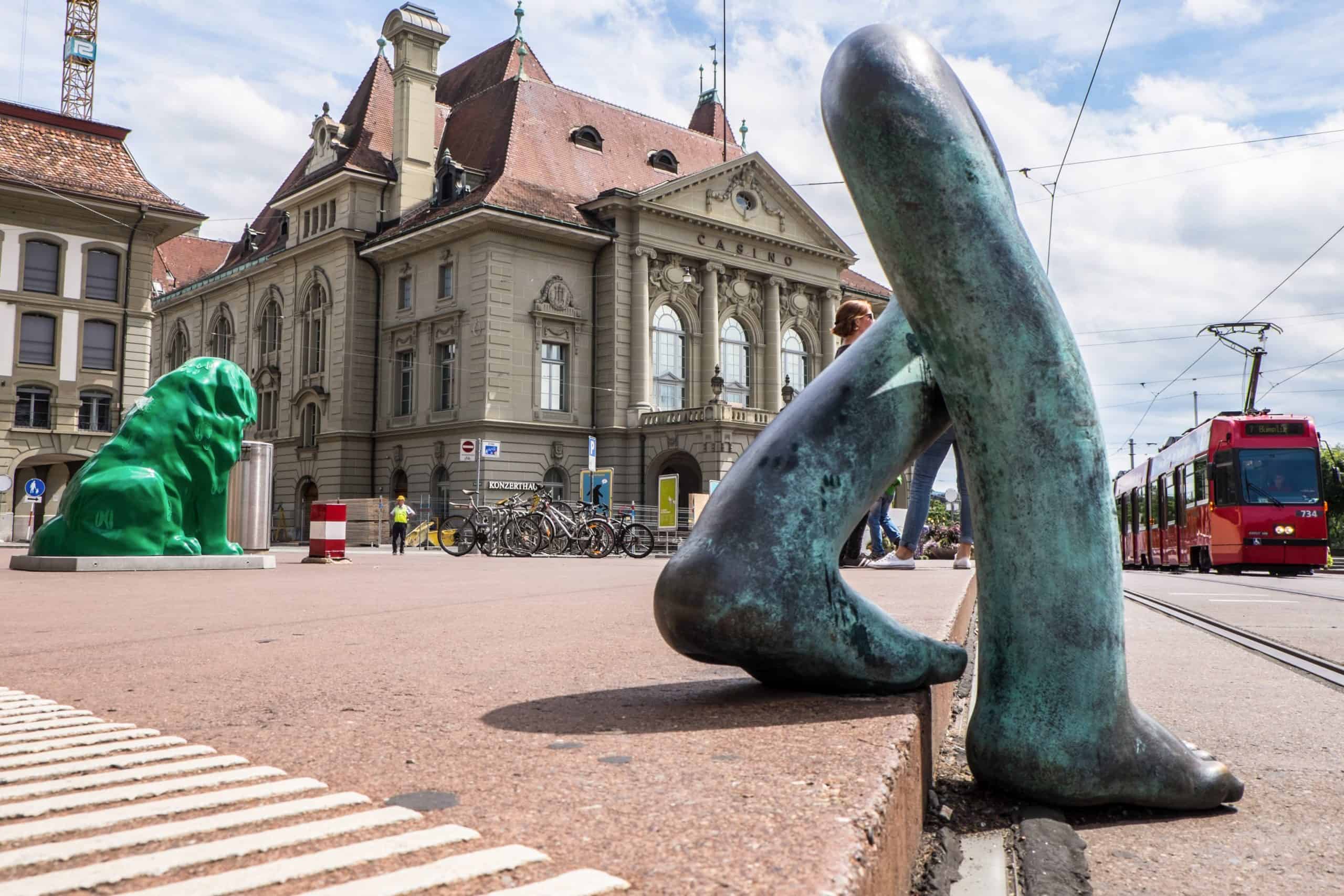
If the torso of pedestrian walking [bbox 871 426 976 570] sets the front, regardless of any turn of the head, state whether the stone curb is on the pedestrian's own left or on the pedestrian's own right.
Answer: on the pedestrian's own left

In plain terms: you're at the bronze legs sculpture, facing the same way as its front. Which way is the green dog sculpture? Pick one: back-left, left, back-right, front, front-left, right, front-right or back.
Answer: back-left

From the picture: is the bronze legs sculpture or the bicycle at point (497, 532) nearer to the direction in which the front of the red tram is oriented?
the bronze legs sculpture

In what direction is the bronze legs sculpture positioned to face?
to the viewer's right

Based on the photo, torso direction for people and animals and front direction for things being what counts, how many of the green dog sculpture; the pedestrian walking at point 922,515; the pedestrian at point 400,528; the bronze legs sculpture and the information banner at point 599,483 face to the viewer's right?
2

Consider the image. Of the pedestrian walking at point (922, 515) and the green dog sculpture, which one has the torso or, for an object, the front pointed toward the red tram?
the green dog sculpture

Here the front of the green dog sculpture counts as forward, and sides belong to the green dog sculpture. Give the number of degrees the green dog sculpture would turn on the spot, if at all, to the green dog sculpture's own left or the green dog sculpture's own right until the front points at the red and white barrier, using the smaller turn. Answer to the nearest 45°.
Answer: approximately 45° to the green dog sculpture's own left

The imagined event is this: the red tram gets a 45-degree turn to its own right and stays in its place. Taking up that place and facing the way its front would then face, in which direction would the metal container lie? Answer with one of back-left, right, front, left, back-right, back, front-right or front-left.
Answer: front-right
